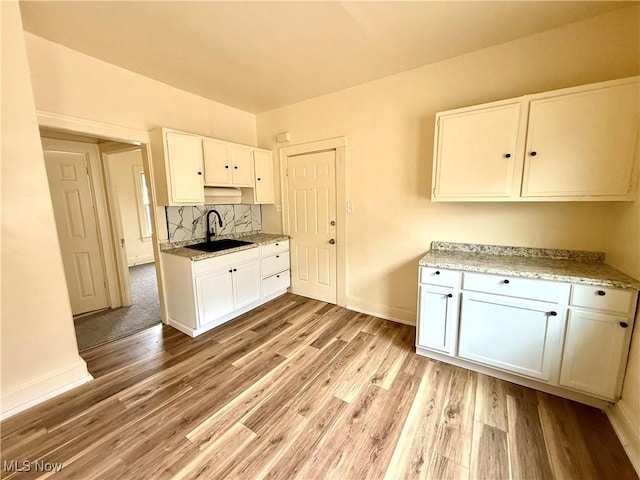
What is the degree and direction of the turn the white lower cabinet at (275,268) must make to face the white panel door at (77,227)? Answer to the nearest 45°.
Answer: approximately 135° to its right

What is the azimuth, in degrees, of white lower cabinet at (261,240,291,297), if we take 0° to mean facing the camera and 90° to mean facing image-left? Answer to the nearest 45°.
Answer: approximately 315°

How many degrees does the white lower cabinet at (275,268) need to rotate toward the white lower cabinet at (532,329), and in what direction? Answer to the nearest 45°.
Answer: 0° — it already faces it

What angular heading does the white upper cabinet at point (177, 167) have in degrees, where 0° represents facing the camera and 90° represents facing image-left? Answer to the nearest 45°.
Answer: approximately 315°

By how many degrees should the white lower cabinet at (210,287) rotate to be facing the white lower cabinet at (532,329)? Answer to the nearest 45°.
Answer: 0° — it already faces it

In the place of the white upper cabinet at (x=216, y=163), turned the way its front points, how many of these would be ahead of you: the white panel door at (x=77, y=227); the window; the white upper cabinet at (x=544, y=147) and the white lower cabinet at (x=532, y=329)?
2

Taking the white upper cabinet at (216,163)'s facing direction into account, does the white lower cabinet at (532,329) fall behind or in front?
in front

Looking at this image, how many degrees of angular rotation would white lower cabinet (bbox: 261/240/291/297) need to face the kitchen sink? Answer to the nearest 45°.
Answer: approximately 135° to its right

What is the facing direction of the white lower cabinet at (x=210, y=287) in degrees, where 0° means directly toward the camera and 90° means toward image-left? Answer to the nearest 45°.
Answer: approximately 315°

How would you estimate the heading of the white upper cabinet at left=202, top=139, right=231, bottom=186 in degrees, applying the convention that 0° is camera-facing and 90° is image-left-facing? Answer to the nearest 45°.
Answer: approximately 315°

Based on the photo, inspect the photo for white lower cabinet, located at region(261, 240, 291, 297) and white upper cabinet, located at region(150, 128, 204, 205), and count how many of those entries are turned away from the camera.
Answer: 0
